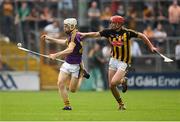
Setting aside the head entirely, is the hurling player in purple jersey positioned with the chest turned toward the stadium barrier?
no
